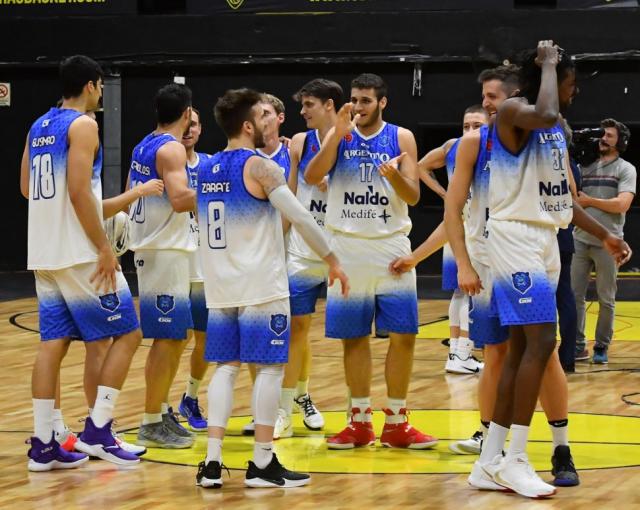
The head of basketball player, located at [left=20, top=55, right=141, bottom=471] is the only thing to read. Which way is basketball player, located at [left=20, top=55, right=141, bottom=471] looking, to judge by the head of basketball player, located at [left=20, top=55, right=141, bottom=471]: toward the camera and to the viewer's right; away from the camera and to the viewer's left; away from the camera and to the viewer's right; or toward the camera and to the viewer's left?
away from the camera and to the viewer's right

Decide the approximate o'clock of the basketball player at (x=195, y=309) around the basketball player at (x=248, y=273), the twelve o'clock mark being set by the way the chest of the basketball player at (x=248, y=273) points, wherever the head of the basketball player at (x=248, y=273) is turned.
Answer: the basketball player at (x=195, y=309) is roughly at 10 o'clock from the basketball player at (x=248, y=273).

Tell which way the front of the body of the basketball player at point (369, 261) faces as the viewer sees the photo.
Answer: toward the camera

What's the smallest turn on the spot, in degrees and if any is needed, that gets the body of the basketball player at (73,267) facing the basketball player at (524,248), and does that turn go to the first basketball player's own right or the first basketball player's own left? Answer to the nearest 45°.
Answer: approximately 90° to the first basketball player's own right

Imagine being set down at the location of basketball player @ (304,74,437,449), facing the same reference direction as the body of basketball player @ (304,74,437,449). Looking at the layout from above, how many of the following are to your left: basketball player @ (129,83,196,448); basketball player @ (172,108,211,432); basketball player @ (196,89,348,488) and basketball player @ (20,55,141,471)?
0

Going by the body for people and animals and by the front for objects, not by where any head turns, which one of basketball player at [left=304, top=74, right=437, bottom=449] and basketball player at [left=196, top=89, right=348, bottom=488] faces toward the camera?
basketball player at [left=304, top=74, right=437, bottom=449]

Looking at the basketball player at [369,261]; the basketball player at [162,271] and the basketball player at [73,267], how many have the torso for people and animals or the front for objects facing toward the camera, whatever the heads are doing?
1

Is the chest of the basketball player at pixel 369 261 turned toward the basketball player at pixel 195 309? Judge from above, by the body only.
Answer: no

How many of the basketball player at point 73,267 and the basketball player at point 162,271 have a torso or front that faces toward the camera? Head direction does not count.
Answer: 0

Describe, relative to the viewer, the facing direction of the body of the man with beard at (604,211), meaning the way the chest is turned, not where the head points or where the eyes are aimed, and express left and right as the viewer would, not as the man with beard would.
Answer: facing the viewer and to the left of the viewer

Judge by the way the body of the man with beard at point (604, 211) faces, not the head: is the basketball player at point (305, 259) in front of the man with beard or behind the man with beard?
in front

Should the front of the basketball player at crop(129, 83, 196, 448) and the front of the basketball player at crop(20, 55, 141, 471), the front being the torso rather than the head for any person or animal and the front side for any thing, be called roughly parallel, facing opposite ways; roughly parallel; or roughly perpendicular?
roughly parallel

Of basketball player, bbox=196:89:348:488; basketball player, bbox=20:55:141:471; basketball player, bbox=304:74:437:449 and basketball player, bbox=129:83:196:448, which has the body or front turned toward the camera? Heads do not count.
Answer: basketball player, bbox=304:74:437:449

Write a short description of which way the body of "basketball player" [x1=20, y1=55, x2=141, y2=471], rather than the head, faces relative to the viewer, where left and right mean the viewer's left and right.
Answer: facing away from the viewer and to the right of the viewer

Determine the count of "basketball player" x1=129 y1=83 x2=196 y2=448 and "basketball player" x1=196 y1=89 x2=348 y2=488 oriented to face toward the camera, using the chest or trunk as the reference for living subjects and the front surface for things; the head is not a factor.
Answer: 0

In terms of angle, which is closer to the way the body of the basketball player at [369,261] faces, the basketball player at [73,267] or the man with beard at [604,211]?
the basketball player

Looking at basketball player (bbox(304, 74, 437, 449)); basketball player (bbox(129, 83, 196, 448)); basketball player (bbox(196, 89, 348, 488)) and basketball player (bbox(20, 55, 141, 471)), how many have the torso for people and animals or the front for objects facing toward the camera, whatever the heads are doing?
1

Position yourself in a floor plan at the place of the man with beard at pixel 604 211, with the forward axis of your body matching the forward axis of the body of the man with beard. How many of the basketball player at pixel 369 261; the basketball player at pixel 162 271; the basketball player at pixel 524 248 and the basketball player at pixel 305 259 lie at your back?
0
